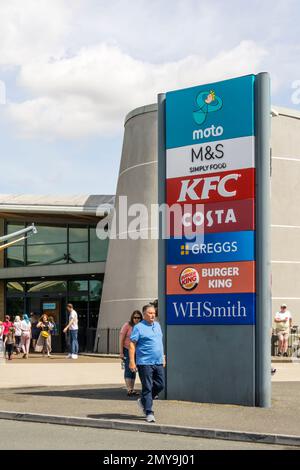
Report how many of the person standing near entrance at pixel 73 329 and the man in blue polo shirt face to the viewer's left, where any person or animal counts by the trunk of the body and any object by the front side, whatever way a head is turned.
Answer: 1

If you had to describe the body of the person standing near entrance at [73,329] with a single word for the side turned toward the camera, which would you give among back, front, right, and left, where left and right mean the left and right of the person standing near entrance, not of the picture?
left

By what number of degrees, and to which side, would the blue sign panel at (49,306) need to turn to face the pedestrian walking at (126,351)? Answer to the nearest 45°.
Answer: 0° — it already faces them

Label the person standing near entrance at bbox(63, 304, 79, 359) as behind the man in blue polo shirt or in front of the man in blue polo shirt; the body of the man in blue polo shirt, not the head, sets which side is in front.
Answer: behind

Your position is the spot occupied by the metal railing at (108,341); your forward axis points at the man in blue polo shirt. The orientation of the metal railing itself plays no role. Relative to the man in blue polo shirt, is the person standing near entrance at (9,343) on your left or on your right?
right
